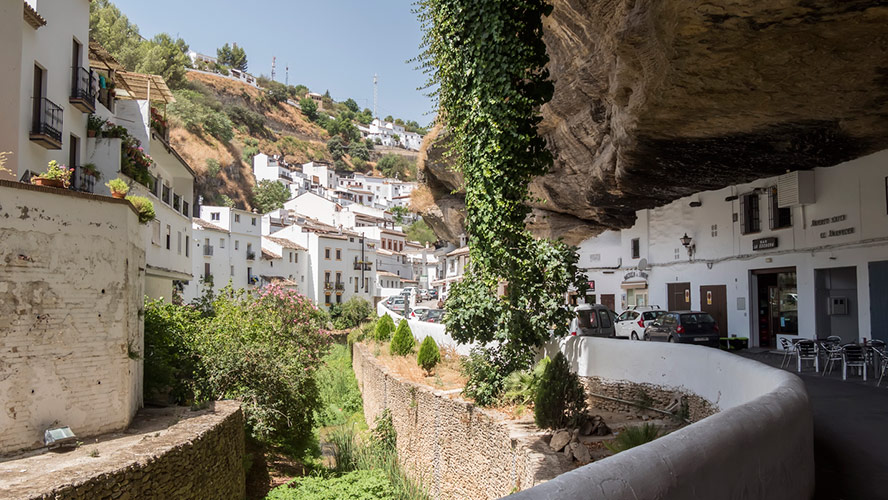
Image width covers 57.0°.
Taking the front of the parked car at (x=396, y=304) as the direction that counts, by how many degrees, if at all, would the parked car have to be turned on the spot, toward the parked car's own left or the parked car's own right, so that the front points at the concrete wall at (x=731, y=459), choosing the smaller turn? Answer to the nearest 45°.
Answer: approximately 45° to the parked car's own left

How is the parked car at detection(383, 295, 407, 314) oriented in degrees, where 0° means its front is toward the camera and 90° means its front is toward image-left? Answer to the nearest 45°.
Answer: approximately 180°

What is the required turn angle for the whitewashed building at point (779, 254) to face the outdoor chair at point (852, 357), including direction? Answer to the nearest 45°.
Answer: approximately 45° to its left

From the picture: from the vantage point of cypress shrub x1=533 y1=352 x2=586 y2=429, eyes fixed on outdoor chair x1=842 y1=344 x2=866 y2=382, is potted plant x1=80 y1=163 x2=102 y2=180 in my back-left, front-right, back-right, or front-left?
back-left

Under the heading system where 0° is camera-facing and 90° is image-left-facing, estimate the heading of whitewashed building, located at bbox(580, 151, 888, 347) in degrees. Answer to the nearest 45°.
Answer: approximately 45°

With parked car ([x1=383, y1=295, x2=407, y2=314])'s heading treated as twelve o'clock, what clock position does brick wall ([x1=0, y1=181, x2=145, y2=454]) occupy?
The brick wall is roughly at 6 o'clock from the parked car.
